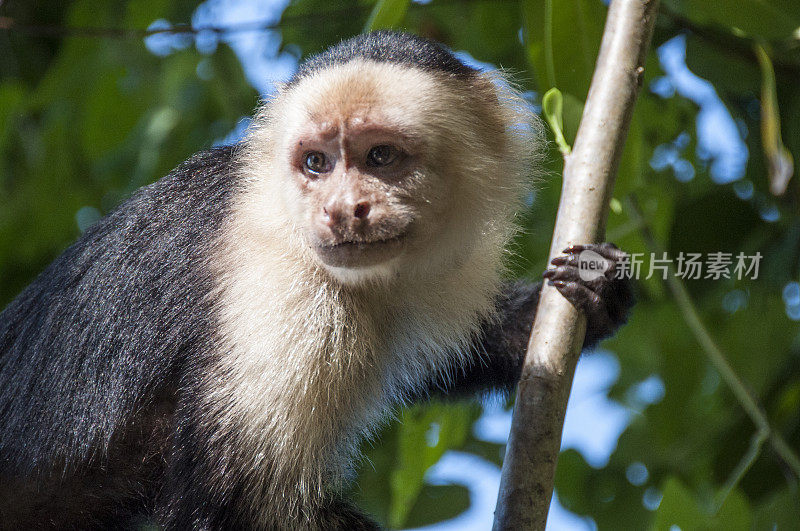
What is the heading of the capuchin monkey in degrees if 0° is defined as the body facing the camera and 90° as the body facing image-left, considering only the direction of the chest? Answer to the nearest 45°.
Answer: approximately 315°
